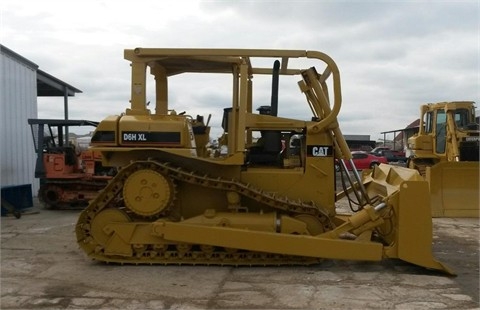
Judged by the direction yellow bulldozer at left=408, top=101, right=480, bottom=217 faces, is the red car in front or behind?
behind

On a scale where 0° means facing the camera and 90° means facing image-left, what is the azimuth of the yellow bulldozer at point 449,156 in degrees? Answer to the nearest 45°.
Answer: approximately 315°

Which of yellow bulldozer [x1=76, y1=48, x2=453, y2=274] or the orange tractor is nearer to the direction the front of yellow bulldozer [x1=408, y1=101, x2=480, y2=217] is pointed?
the yellow bulldozer [x1=76, y1=48, x2=453, y2=274]

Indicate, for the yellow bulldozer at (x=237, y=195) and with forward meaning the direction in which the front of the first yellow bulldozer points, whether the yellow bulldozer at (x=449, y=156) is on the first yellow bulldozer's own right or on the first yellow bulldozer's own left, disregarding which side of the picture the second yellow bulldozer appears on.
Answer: on the first yellow bulldozer's own left

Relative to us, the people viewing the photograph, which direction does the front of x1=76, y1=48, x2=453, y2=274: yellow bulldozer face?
facing to the right of the viewer

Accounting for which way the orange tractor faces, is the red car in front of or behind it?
in front

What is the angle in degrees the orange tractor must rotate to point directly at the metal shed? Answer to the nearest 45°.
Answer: approximately 135° to its left

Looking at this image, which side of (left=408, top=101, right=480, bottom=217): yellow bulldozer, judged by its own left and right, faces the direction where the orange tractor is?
right

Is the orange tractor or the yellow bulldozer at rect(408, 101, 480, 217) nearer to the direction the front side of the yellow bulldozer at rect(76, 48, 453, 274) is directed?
the yellow bulldozer at rect(408, 101, 480, 217)

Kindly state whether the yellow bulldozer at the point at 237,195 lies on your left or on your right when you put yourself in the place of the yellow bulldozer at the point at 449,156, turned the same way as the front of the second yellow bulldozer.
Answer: on your right

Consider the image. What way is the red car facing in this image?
to the viewer's right
